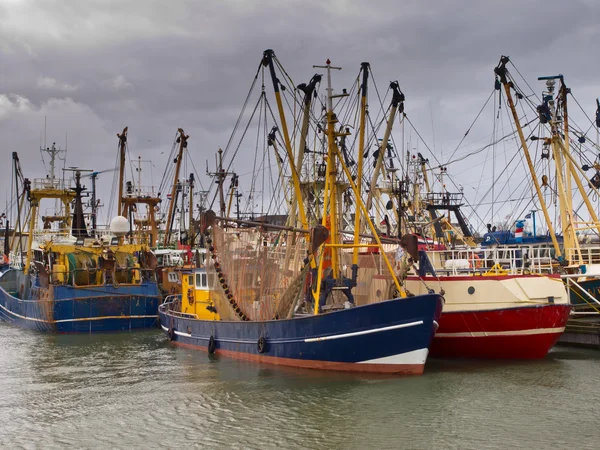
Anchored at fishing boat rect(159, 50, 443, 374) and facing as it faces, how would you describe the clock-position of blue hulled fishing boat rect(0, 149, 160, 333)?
The blue hulled fishing boat is roughly at 6 o'clock from the fishing boat.

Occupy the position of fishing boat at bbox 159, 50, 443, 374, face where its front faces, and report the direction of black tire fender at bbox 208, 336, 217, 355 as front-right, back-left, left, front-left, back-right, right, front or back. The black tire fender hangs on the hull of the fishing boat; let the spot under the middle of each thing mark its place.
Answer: back

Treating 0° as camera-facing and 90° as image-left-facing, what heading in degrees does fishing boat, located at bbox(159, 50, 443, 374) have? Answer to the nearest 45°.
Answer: approximately 315°
